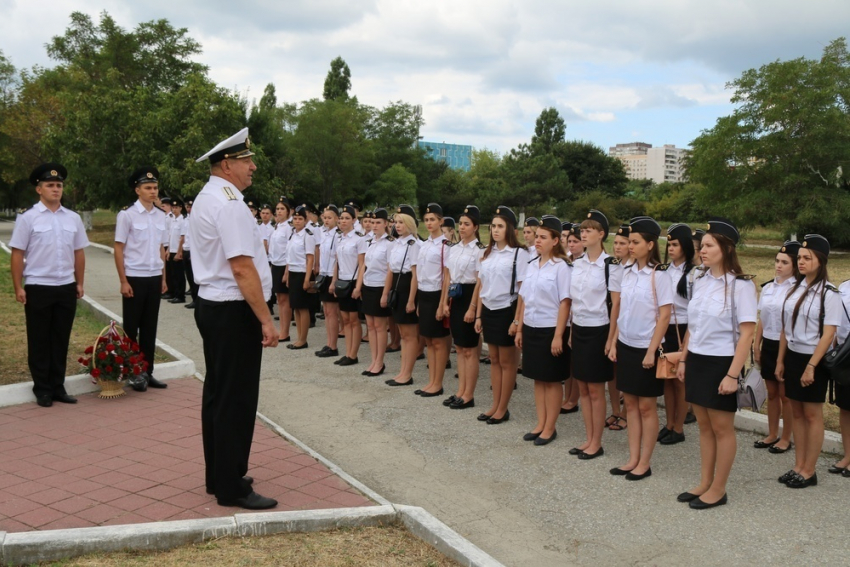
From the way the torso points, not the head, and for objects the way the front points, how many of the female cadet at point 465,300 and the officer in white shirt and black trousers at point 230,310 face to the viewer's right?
1

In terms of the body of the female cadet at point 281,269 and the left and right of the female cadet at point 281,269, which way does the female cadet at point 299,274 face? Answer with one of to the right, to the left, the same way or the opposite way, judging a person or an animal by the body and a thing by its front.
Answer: the same way

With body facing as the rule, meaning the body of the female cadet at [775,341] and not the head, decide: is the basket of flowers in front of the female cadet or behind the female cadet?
in front

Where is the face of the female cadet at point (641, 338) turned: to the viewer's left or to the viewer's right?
to the viewer's left

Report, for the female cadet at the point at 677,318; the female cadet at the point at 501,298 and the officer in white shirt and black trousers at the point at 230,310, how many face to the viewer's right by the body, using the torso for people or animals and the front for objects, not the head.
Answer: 1

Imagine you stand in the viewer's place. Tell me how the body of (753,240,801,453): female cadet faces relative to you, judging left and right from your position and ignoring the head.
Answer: facing the viewer and to the left of the viewer

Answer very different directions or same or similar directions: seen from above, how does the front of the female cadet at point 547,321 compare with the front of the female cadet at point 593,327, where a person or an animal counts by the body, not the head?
same or similar directions

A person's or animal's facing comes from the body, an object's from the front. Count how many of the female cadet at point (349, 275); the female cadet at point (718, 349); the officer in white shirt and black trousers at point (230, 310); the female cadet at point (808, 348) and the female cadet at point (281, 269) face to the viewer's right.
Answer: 1

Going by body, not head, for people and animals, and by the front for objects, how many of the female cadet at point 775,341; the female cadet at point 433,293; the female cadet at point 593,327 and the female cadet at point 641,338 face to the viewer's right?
0

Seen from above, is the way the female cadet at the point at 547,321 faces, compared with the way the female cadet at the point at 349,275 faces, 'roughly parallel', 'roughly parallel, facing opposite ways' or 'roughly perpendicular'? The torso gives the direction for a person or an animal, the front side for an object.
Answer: roughly parallel

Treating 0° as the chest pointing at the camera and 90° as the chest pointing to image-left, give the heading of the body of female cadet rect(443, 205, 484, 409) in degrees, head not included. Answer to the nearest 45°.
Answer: approximately 45°

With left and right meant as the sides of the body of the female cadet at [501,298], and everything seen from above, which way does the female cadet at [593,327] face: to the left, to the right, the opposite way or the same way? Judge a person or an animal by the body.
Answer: the same way

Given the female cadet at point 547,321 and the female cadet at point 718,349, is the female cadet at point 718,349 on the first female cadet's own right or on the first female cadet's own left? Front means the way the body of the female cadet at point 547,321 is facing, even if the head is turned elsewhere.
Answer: on the first female cadet's own left

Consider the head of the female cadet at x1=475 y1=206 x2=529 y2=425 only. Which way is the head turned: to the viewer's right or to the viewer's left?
to the viewer's left

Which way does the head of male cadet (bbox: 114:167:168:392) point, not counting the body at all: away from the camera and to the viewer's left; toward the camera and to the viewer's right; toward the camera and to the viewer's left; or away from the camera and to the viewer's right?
toward the camera and to the viewer's right

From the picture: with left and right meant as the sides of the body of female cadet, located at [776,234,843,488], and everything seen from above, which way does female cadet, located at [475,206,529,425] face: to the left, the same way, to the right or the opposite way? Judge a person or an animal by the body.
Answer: the same way

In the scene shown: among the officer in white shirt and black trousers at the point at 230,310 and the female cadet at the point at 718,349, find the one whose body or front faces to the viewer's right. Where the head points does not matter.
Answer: the officer in white shirt and black trousers

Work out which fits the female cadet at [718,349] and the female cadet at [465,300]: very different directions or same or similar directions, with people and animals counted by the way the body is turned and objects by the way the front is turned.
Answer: same or similar directions
